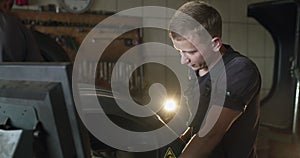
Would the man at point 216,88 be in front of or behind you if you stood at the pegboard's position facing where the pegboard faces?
in front

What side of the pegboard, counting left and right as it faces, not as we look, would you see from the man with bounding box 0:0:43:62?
front

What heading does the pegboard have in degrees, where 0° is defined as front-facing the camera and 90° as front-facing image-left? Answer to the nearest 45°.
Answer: approximately 0°
